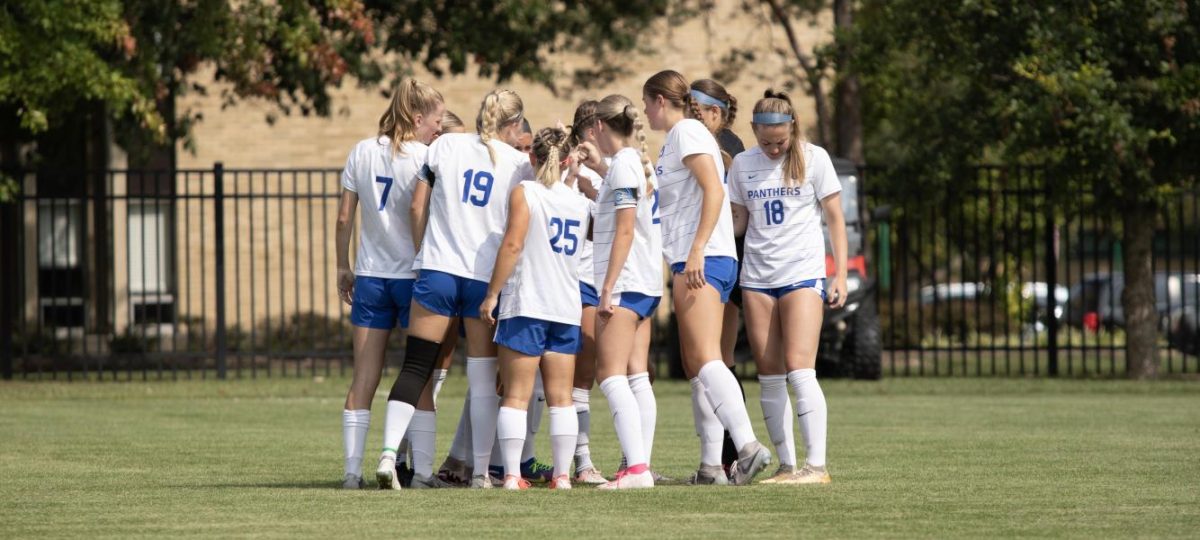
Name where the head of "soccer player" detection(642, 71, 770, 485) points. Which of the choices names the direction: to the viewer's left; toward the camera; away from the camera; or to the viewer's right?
to the viewer's left

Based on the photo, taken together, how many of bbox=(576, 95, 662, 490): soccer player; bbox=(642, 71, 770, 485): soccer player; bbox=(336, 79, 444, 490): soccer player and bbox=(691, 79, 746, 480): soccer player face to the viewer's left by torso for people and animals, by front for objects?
3

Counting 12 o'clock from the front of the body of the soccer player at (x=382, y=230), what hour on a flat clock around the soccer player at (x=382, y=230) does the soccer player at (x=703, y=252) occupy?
the soccer player at (x=703, y=252) is roughly at 2 o'clock from the soccer player at (x=382, y=230).

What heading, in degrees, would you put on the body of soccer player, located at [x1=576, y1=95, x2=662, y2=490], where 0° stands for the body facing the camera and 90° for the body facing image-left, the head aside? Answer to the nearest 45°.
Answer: approximately 90°

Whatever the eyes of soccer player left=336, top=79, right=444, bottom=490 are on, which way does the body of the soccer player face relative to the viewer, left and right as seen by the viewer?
facing away from the viewer and to the right of the viewer

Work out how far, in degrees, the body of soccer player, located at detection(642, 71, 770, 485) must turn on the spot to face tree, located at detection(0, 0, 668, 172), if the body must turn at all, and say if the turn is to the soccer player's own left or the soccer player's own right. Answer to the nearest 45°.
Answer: approximately 45° to the soccer player's own right

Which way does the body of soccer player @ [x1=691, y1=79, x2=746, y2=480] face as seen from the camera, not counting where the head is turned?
to the viewer's left

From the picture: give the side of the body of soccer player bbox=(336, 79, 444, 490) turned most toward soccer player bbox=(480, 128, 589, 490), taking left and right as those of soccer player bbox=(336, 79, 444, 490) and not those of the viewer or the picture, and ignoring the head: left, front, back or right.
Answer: right

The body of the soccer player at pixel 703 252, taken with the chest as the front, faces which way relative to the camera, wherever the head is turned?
to the viewer's left
